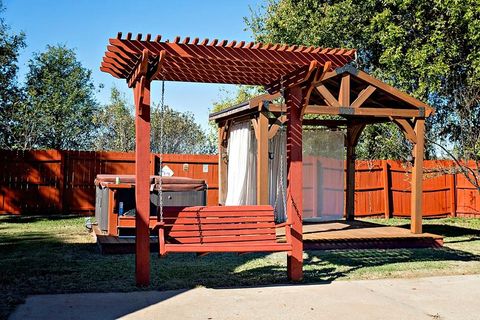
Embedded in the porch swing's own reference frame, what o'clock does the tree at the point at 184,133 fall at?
The tree is roughly at 6 o'clock from the porch swing.

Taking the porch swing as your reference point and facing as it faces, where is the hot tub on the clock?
The hot tub is roughly at 5 o'clock from the porch swing.

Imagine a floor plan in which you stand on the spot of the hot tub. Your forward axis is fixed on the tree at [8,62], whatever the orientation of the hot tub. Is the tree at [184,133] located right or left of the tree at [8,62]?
right

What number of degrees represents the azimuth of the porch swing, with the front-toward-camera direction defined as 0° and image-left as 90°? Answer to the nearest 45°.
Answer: approximately 0°

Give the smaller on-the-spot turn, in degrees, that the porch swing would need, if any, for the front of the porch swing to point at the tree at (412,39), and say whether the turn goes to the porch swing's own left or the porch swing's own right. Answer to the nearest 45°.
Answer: approximately 135° to the porch swing's own left

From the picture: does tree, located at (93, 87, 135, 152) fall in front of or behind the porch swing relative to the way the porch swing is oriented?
behind

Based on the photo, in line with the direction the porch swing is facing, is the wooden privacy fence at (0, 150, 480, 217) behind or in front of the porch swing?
behind

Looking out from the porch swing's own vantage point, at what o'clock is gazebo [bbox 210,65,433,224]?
The gazebo is roughly at 7 o'clock from the porch swing.

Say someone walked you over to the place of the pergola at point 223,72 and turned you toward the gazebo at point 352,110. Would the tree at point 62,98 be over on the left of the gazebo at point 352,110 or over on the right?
left

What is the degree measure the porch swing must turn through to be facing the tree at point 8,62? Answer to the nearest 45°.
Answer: approximately 135° to its right
